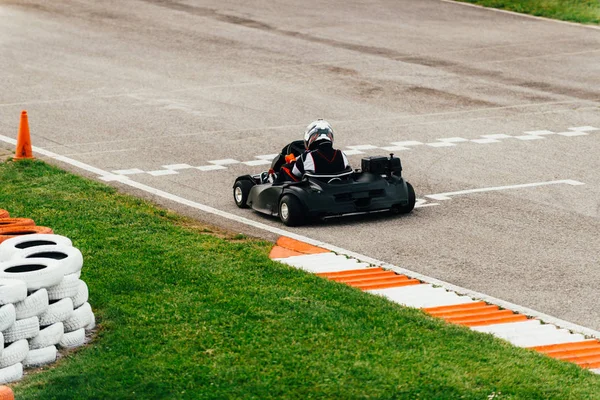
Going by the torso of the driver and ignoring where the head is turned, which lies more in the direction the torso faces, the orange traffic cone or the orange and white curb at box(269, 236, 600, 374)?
the orange traffic cone

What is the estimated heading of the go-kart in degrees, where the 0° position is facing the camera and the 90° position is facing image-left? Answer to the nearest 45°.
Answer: approximately 135°

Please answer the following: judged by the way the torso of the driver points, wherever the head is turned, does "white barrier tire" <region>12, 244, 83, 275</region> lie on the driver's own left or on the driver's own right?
on the driver's own left

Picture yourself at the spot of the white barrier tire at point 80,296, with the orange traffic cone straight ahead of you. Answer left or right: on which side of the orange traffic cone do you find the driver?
right

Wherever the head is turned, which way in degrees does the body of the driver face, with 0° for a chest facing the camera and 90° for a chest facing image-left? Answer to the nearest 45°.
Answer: approximately 135°

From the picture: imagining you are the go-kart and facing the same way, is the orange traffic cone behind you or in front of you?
in front

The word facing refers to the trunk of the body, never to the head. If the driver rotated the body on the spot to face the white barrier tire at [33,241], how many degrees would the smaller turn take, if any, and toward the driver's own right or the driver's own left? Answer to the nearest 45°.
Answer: approximately 90° to the driver's own left

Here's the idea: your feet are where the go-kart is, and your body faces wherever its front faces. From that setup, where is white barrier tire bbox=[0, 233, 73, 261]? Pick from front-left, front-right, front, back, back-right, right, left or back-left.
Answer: left
